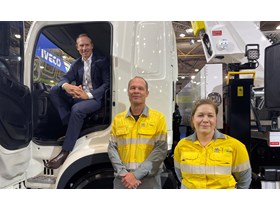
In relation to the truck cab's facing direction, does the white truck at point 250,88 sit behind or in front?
behind

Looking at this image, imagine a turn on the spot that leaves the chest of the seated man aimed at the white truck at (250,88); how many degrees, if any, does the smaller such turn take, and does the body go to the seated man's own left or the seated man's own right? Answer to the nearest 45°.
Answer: approximately 135° to the seated man's own left

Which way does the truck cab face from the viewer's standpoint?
to the viewer's left

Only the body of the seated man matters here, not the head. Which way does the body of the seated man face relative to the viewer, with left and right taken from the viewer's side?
facing the viewer and to the left of the viewer
